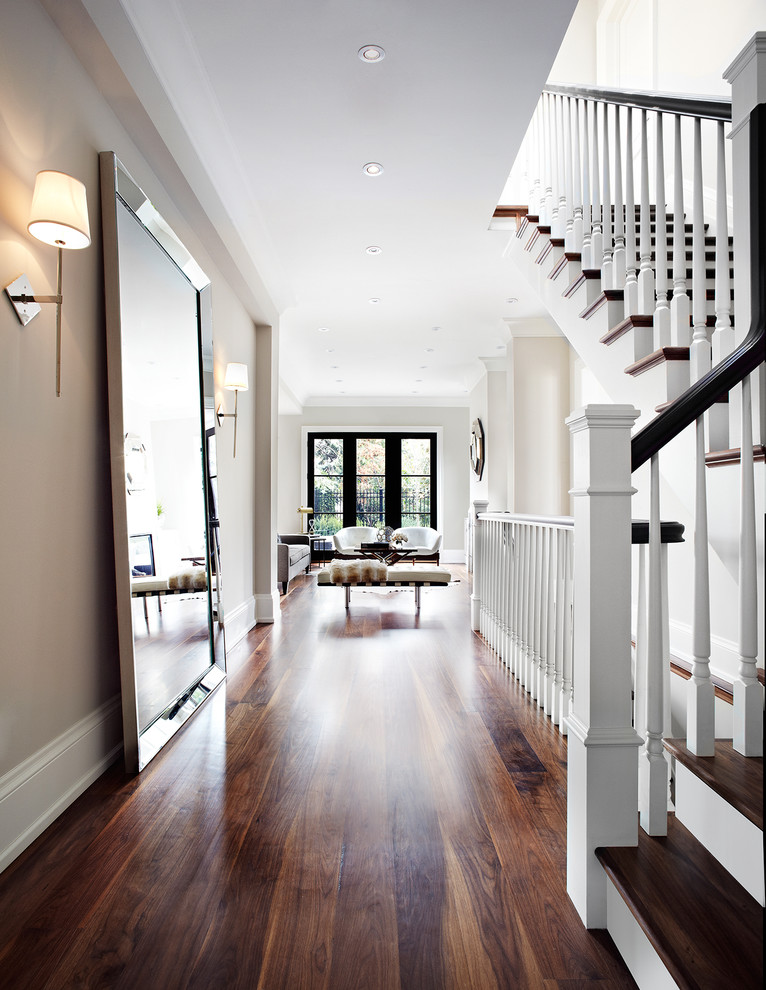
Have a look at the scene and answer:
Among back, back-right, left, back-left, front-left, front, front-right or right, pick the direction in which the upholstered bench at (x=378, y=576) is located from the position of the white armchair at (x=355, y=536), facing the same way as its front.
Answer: front-right

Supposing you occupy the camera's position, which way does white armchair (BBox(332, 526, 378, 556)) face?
facing the viewer and to the right of the viewer

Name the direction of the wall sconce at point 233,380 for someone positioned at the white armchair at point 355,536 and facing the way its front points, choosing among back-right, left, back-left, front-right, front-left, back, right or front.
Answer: front-right

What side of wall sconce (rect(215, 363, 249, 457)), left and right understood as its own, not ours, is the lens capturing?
right

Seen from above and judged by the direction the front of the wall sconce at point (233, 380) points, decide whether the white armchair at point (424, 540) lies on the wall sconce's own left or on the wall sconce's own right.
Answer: on the wall sconce's own left

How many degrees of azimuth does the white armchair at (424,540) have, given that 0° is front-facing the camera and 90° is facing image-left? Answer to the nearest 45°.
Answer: approximately 45°

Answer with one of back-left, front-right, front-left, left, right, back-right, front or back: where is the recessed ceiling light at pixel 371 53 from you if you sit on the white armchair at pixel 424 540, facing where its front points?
front-left

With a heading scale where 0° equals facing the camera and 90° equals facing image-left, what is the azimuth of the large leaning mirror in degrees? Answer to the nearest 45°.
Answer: approximately 270°

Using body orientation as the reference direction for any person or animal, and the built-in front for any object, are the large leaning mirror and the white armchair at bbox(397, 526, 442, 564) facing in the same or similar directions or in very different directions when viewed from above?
very different directions
